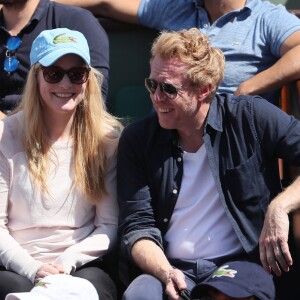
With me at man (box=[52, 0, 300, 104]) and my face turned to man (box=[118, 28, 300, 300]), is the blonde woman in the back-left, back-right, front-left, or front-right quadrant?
front-right

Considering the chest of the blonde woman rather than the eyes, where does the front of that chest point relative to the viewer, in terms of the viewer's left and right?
facing the viewer

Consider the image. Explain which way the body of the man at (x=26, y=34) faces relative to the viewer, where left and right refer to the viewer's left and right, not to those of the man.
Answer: facing the viewer and to the left of the viewer

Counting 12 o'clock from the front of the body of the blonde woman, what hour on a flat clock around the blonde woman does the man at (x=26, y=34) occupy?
The man is roughly at 6 o'clock from the blonde woman.

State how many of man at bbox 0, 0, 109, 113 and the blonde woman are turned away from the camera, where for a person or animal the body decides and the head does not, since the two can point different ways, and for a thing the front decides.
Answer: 0

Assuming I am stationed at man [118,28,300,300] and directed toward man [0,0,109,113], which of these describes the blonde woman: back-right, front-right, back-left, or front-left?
front-left

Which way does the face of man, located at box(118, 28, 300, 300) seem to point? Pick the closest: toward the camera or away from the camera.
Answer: toward the camera

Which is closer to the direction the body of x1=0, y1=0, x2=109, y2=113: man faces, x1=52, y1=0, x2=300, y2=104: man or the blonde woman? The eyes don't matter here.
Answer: the blonde woman

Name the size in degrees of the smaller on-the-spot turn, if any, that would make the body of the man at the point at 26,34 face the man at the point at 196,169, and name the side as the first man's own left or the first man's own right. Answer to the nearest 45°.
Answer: approximately 90° to the first man's own left

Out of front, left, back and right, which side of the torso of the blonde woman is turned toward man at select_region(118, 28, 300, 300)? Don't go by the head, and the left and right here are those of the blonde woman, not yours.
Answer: left

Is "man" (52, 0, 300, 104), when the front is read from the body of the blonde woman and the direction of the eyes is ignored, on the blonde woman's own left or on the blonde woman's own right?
on the blonde woman's own left

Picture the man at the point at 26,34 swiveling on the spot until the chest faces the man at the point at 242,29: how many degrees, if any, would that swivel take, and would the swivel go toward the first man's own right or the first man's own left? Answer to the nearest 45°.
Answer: approximately 135° to the first man's own left
